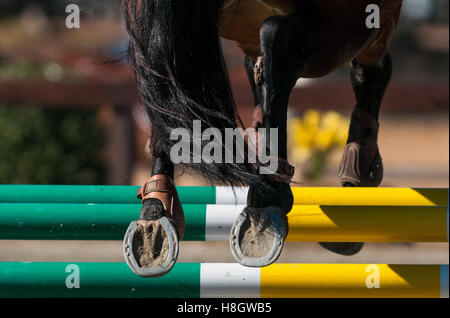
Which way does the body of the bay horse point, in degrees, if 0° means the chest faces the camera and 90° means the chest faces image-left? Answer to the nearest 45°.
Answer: approximately 225°

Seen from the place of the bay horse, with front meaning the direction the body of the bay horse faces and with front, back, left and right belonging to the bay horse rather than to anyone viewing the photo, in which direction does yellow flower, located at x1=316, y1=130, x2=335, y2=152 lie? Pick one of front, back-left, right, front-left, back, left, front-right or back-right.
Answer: front-left

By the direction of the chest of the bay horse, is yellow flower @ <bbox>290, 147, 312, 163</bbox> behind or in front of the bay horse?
in front
